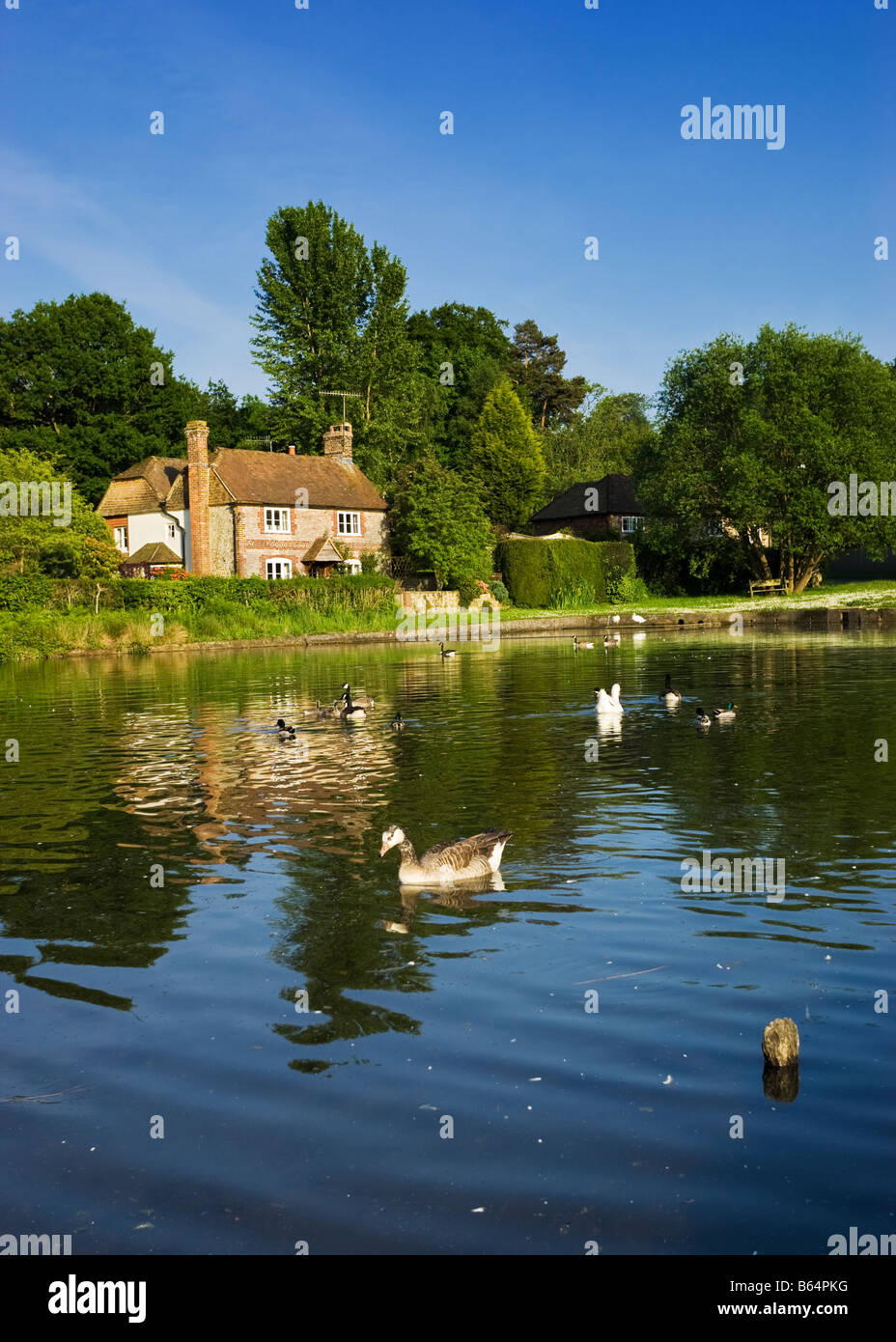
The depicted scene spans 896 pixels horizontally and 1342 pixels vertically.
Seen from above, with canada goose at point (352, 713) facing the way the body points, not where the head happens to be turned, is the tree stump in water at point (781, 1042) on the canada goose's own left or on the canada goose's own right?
on the canada goose's own left

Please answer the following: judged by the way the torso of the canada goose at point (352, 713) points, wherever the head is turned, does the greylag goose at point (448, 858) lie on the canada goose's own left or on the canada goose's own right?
on the canada goose's own left

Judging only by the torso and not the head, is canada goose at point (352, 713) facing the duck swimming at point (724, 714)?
no

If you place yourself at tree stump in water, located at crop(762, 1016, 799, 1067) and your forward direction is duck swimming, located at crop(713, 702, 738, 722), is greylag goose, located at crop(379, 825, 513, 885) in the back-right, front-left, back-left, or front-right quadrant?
front-left
